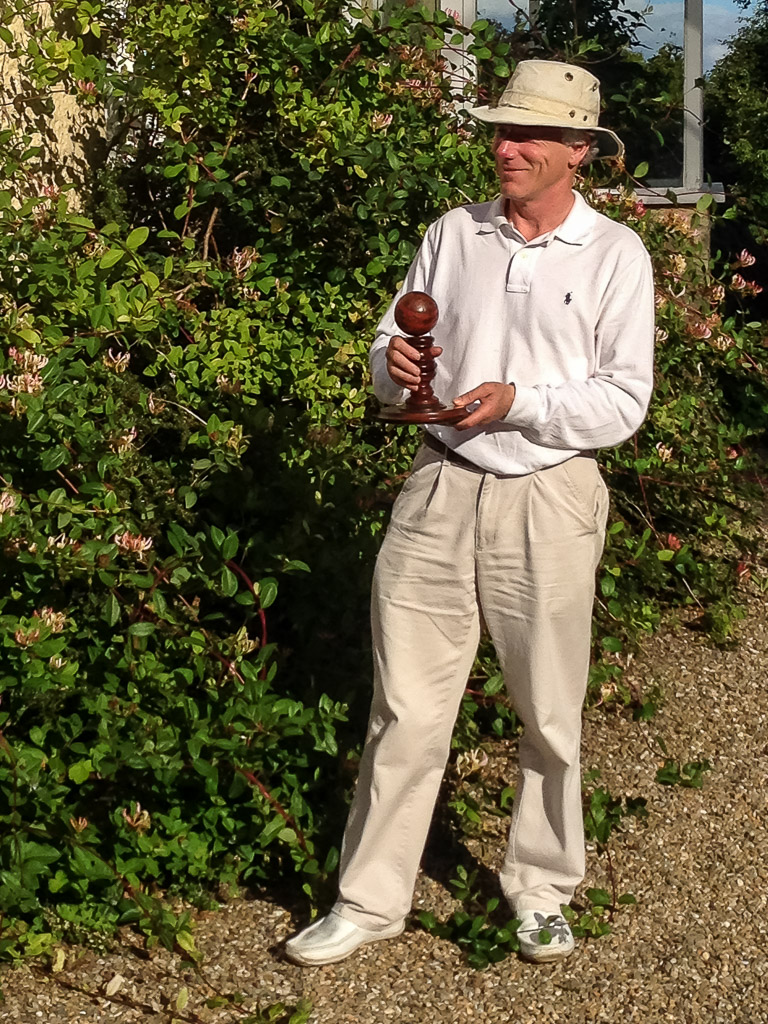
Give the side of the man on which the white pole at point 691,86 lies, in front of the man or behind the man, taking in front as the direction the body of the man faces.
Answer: behind

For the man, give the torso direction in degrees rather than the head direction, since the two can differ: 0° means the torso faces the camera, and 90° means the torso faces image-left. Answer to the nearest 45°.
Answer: approximately 45°

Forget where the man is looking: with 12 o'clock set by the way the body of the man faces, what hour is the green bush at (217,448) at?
The green bush is roughly at 3 o'clock from the man.
